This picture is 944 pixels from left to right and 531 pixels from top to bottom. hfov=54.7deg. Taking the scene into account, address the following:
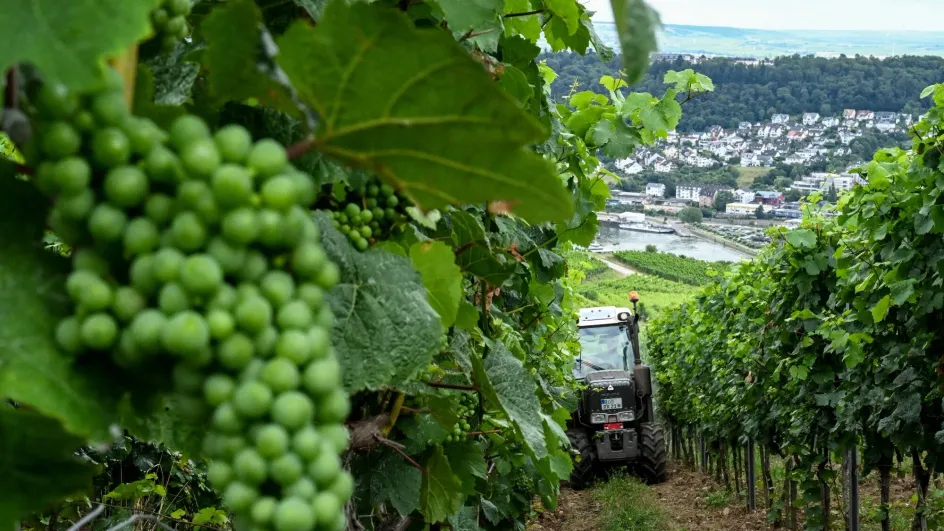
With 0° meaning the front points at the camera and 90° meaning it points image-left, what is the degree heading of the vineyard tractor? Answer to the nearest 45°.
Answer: approximately 0°

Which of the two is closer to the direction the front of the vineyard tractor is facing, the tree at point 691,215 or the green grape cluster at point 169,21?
the green grape cluster

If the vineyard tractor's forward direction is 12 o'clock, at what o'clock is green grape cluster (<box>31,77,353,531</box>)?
The green grape cluster is roughly at 12 o'clock from the vineyard tractor.

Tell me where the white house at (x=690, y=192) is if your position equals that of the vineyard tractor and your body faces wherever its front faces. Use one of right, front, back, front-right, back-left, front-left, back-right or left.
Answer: back

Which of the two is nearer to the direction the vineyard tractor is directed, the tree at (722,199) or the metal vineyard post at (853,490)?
the metal vineyard post

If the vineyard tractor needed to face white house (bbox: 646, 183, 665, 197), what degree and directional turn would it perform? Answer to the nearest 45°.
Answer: approximately 180°

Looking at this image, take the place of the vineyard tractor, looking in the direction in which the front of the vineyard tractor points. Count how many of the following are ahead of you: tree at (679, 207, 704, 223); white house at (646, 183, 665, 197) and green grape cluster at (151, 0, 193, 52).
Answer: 1

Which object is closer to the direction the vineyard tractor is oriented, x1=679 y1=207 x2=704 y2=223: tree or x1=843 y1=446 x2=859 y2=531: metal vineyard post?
the metal vineyard post

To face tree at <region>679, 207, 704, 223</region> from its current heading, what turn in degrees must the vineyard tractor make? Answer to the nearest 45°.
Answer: approximately 180°

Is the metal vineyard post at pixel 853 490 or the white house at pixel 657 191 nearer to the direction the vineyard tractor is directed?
the metal vineyard post

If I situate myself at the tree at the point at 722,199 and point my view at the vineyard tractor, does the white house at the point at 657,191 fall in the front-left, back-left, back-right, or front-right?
back-right

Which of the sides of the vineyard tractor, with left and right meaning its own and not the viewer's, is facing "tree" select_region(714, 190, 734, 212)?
back

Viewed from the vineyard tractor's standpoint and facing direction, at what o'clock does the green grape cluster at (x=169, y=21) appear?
The green grape cluster is roughly at 12 o'clock from the vineyard tractor.

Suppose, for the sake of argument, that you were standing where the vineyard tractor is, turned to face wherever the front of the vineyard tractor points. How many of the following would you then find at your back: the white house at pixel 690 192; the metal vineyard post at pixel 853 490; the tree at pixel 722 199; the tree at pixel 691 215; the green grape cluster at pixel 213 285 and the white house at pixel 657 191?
4

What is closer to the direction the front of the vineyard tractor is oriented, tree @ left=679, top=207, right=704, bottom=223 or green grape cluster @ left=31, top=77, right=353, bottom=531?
the green grape cluster
